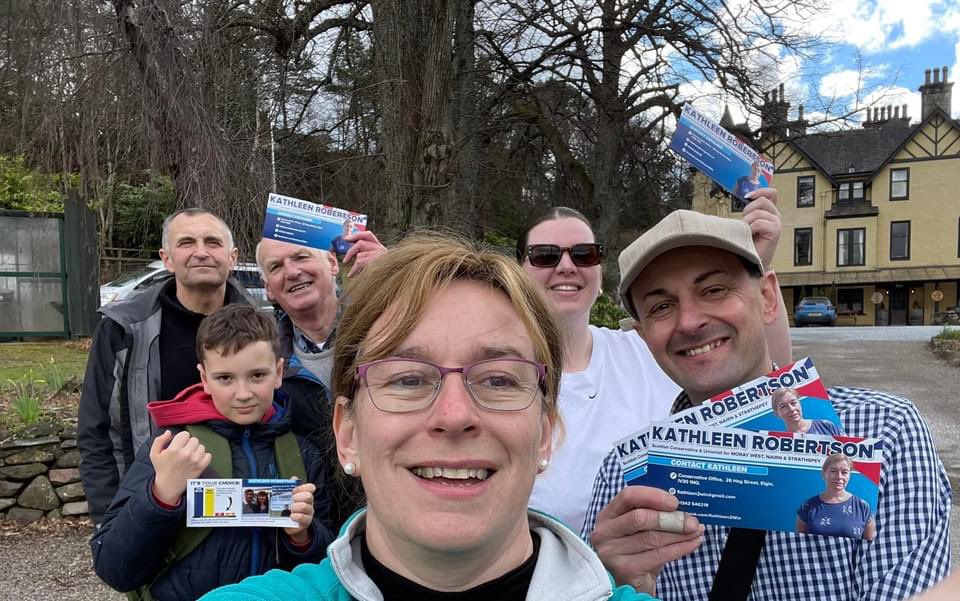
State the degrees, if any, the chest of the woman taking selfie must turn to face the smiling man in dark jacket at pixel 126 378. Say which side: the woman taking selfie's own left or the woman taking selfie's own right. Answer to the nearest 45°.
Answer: approximately 135° to the woman taking selfie's own right

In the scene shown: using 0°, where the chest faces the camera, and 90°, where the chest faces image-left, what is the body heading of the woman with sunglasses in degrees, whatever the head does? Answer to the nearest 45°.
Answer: approximately 0°

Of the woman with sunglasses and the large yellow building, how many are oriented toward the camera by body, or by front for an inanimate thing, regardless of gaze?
2

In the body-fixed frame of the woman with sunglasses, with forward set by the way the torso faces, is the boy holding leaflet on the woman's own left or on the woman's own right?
on the woman's own right

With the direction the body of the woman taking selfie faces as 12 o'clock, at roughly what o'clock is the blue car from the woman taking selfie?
The blue car is roughly at 7 o'clock from the woman taking selfie.

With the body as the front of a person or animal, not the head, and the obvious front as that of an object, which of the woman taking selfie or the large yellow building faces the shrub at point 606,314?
the large yellow building

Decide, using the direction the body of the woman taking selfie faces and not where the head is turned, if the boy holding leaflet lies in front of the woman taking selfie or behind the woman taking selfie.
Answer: behind
